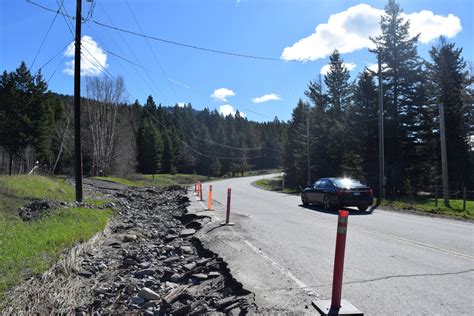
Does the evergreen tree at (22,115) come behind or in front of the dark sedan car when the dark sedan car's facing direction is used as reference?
in front
